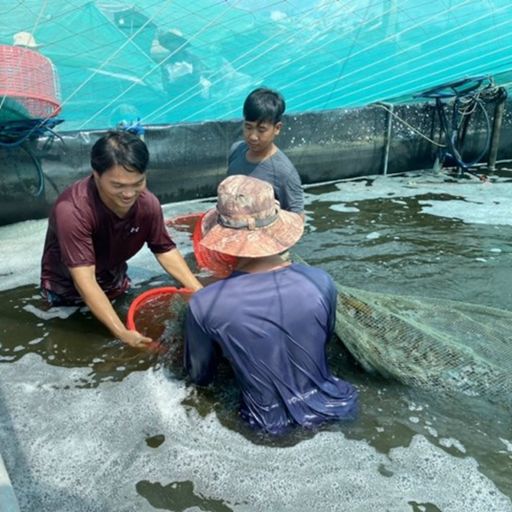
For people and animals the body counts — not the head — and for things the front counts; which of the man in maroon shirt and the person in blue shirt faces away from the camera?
the person in blue shirt

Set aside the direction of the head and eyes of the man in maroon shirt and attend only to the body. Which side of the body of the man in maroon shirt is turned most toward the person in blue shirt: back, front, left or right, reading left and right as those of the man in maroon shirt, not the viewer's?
front

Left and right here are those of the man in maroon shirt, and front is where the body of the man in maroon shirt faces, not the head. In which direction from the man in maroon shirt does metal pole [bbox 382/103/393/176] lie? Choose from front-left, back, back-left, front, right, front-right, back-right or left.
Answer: left

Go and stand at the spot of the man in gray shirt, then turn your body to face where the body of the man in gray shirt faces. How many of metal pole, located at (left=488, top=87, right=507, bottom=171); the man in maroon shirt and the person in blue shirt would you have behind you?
1

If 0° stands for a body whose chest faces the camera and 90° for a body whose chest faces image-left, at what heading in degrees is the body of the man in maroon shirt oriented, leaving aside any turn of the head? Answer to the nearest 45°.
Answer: approximately 315°

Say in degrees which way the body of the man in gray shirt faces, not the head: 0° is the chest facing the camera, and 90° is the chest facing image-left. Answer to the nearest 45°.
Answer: approximately 45°

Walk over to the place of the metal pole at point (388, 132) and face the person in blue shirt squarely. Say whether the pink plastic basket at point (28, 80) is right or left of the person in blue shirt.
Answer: right

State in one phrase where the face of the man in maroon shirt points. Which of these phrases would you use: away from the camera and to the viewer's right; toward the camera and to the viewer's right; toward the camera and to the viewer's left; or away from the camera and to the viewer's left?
toward the camera and to the viewer's right

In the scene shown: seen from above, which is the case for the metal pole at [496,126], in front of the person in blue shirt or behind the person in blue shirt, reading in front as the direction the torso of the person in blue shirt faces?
in front

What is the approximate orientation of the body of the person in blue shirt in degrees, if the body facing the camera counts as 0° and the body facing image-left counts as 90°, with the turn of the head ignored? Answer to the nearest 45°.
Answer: approximately 180°

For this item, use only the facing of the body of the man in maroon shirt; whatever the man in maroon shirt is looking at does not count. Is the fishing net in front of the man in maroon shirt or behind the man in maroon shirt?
in front

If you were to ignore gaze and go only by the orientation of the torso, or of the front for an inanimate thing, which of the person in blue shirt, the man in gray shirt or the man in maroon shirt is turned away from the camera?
the person in blue shirt

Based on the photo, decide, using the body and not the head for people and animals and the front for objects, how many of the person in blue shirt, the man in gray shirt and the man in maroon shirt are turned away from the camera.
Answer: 1

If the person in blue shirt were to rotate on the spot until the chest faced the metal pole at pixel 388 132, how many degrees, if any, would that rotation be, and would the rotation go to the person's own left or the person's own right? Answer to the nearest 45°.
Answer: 0° — they already face it
